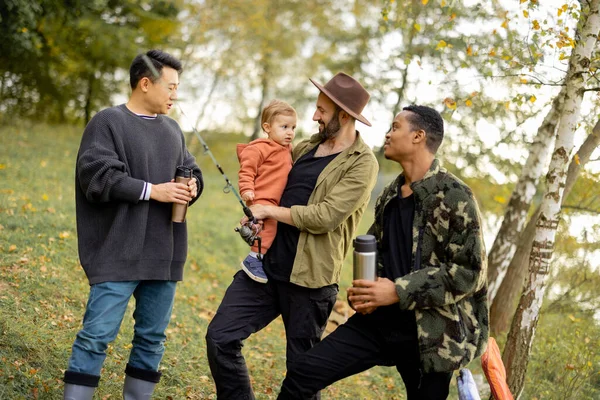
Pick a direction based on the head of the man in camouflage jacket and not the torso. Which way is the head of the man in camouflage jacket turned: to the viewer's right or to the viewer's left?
to the viewer's left

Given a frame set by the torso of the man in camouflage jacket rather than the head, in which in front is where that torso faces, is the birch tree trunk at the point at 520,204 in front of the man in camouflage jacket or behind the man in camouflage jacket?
behind

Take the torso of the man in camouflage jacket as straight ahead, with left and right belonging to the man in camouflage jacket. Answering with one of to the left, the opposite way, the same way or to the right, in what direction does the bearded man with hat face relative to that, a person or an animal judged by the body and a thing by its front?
the same way

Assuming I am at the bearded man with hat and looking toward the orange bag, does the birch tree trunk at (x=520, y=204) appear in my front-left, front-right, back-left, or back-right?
front-left

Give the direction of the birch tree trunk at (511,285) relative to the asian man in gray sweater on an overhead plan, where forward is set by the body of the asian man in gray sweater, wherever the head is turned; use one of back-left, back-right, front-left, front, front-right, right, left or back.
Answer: left

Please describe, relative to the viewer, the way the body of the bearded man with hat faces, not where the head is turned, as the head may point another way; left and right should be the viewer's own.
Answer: facing the viewer and to the left of the viewer

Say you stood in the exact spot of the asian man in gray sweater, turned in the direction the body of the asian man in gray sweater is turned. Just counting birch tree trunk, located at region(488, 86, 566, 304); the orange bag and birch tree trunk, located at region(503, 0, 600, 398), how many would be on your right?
0

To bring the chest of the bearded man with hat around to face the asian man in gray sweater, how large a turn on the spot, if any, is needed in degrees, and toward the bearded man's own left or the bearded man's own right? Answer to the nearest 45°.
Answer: approximately 45° to the bearded man's own right

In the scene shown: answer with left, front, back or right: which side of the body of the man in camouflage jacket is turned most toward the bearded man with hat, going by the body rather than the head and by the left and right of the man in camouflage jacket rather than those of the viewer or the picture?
right

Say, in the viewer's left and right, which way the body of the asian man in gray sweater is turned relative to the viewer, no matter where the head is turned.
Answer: facing the viewer and to the right of the viewer

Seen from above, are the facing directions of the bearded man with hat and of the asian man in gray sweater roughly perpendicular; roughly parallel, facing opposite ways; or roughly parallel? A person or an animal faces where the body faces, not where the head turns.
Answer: roughly perpendicular

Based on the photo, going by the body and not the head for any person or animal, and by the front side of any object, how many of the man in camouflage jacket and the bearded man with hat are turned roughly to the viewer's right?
0

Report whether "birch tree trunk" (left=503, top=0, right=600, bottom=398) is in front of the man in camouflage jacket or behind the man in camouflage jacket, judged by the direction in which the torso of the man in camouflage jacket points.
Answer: behind

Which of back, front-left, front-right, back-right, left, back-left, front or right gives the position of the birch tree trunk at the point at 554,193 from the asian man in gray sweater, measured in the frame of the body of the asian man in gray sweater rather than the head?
front-left

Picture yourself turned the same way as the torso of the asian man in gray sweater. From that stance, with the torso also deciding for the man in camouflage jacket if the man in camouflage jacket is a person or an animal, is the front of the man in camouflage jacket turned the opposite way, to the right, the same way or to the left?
to the right
